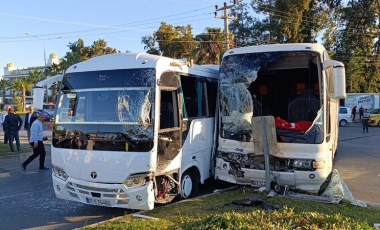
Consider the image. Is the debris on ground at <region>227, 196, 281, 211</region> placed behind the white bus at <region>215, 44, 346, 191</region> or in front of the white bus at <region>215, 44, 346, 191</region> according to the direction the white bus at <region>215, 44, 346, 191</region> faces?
in front

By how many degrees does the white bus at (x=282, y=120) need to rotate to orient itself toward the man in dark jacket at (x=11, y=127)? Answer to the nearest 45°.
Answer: approximately 135° to its right

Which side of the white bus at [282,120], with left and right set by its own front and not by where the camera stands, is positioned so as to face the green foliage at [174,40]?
back

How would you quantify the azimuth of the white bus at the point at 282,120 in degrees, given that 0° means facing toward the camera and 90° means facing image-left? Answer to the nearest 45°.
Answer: approximately 0°

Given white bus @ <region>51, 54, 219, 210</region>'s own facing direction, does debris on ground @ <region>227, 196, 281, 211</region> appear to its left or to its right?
on its left

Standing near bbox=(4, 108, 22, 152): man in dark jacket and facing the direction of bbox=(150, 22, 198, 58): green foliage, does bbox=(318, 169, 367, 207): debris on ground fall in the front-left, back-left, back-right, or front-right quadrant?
back-right

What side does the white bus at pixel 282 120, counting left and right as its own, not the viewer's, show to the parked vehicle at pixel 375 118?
back

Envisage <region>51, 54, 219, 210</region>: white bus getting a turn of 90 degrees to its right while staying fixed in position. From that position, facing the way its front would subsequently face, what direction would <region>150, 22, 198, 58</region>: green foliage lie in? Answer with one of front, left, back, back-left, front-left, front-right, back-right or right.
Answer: front-right
